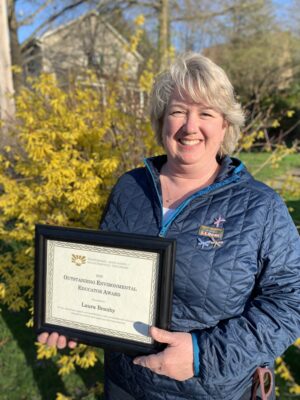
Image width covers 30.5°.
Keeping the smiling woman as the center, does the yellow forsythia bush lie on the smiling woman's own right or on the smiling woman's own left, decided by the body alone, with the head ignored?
on the smiling woman's own right

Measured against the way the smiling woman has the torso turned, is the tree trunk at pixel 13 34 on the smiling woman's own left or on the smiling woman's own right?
on the smiling woman's own right

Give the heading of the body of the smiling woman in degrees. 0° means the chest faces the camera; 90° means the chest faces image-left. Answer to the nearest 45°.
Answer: approximately 45°
